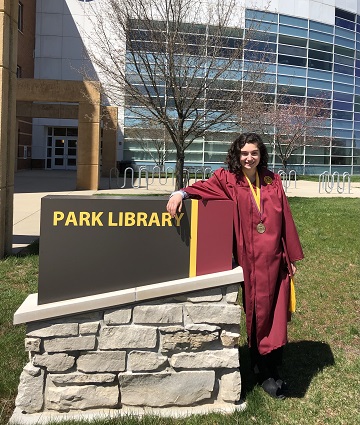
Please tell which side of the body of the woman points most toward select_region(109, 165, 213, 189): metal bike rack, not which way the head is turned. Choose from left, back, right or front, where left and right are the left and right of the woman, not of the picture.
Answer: back

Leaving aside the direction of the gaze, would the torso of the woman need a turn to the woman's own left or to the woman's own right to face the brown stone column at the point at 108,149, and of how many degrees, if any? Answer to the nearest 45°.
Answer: approximately 180°

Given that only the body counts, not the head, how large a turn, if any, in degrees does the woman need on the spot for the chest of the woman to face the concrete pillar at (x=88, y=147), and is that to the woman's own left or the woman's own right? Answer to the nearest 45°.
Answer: approximately 180°

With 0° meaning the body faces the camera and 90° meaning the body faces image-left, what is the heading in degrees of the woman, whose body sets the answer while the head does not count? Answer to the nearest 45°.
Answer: approximately 0°

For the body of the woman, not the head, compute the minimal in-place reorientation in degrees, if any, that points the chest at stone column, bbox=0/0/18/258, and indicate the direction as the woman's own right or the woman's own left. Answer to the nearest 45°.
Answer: approximately 135° to the woman's own right

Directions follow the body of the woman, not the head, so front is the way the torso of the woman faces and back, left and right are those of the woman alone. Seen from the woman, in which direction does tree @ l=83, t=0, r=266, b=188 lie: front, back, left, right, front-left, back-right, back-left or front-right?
back

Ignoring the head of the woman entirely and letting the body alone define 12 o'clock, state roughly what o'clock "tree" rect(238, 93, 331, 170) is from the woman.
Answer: The tree is roughly at 6 o'clock from the woman.
